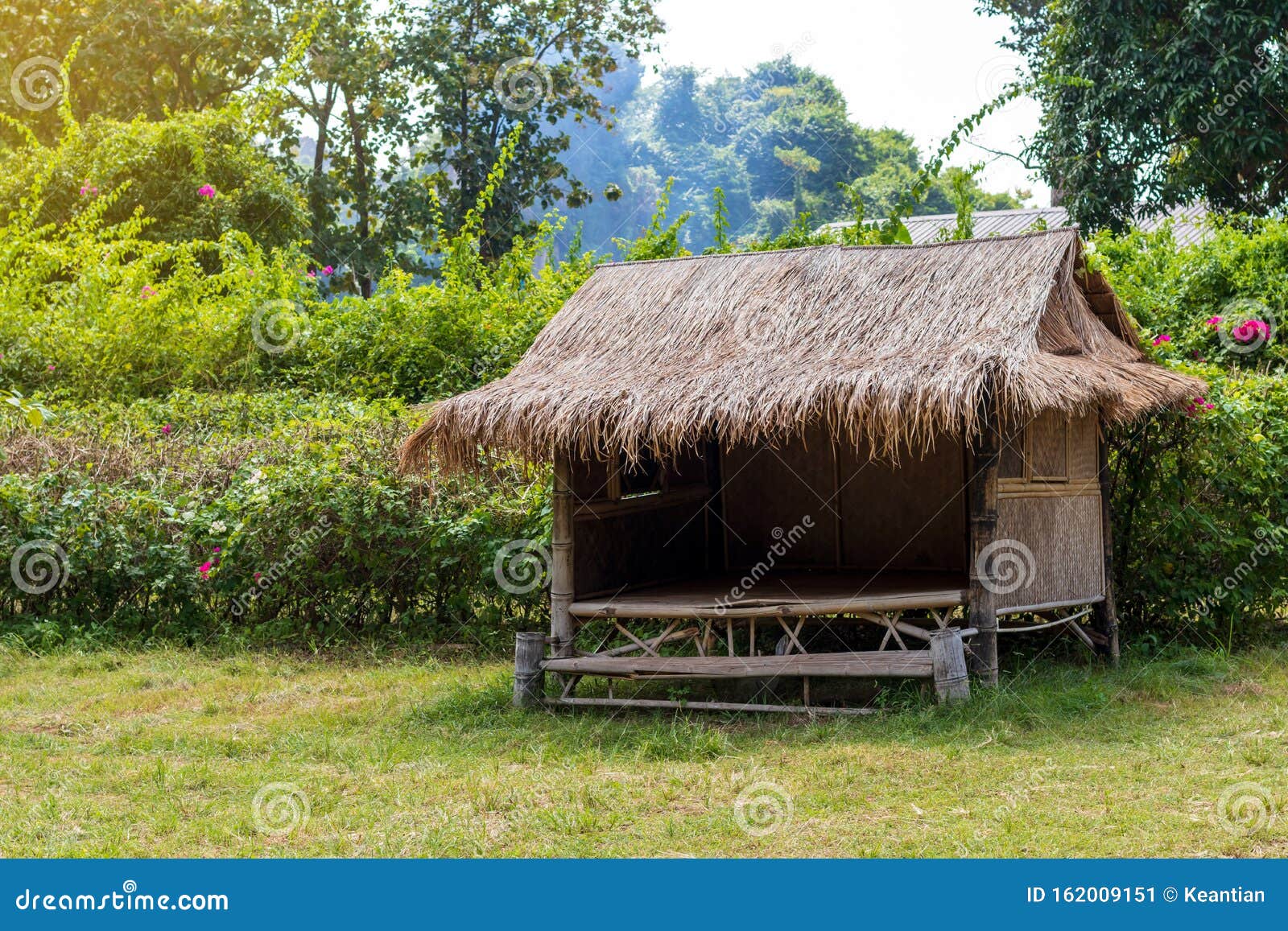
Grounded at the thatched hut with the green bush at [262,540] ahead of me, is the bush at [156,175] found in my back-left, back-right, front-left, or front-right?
front-right

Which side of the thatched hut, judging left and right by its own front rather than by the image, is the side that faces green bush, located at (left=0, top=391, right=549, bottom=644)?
right

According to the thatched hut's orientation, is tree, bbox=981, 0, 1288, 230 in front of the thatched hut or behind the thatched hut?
behind

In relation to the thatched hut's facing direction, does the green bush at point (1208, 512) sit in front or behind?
behind

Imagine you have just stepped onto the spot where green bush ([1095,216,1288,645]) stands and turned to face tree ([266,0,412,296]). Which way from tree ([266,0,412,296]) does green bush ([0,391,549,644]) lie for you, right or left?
left

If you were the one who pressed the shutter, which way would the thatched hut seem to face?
facing the viewer and to the left of the viewer

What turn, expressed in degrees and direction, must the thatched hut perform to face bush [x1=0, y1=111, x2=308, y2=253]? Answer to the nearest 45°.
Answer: approximately 90° to its right

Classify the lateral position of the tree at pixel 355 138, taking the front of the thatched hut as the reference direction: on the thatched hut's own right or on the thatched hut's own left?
on the thatched hut's own right

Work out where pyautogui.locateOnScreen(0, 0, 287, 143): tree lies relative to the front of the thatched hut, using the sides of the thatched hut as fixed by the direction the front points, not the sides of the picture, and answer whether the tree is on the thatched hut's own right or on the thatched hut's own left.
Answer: on the thatched hut's own right
